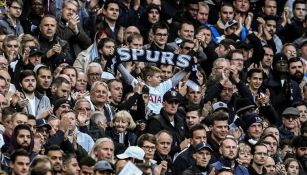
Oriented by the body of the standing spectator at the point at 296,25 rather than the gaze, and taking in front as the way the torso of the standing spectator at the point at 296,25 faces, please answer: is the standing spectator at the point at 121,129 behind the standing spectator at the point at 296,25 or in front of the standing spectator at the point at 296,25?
in front

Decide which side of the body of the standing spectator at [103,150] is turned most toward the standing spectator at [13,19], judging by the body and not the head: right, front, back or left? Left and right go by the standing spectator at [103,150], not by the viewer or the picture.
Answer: back

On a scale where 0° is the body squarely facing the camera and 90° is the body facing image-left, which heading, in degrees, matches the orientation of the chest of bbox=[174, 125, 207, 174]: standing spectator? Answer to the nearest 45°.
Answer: approximately 315°

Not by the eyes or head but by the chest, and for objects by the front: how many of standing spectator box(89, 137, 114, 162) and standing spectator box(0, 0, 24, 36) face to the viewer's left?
0
